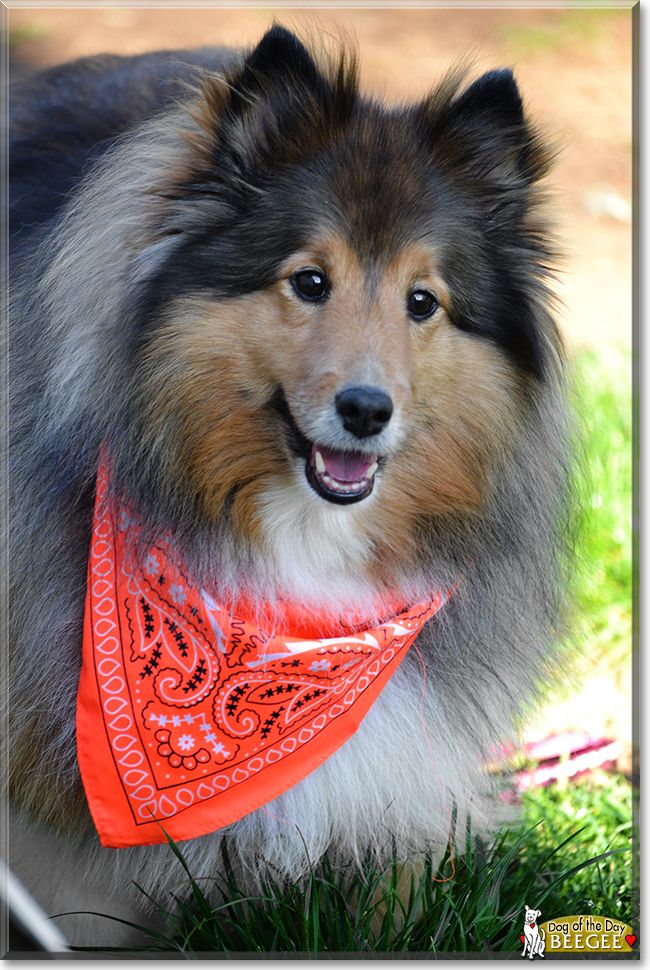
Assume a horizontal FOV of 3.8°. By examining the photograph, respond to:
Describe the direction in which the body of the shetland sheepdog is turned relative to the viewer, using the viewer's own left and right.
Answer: facing the viewer and to the right of the viewer
